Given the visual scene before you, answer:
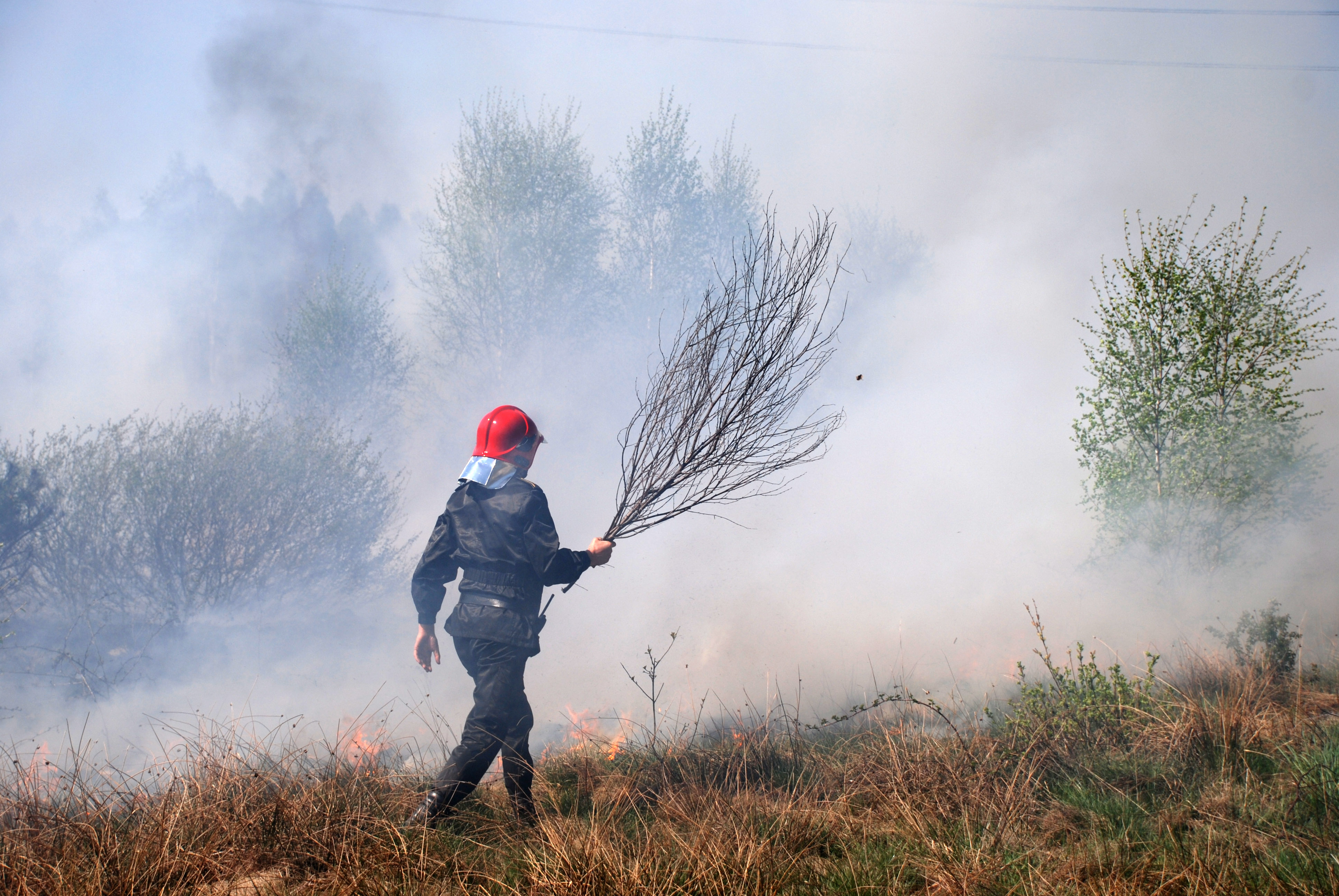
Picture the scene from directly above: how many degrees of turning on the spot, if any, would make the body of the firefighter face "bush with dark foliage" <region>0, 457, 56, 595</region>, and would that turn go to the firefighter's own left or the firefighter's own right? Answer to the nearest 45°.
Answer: approximately 90° to the firefighter's own left

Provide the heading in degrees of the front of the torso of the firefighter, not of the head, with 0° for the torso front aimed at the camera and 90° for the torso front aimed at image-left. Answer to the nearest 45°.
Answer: approximately 225°

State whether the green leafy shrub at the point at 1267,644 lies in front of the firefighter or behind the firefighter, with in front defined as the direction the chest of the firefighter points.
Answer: in front

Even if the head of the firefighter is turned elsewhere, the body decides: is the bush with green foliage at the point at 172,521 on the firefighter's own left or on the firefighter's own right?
on the firefighter's own left

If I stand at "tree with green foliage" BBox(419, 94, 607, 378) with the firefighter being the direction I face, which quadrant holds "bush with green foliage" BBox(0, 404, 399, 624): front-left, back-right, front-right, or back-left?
front-right

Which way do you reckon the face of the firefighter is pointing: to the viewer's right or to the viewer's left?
to the viewer's right

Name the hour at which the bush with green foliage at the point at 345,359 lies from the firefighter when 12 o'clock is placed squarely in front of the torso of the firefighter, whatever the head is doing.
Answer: The bush with green foliage is roughly at 10 o'clock from the firefighter.

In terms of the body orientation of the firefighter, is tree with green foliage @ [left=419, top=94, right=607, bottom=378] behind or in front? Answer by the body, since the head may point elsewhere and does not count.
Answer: in front
